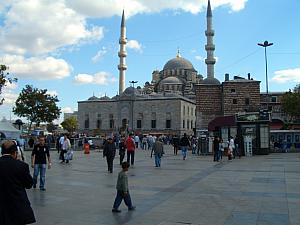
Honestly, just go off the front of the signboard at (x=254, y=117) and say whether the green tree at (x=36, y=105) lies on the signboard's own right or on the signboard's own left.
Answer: on the signboard's own right

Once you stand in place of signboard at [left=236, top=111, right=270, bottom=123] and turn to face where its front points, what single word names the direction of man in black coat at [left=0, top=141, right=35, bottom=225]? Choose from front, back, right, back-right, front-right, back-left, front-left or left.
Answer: front

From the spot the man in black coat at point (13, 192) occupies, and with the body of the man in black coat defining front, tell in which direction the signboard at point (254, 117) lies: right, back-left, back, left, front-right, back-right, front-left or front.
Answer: front

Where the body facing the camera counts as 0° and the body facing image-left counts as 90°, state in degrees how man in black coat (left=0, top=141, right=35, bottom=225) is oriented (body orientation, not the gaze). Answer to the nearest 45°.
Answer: approximately 225°

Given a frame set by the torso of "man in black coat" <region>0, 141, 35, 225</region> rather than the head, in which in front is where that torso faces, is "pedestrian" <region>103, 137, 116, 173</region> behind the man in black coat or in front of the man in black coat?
in front

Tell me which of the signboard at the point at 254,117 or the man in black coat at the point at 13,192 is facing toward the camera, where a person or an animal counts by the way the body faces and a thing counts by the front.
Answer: the signboard

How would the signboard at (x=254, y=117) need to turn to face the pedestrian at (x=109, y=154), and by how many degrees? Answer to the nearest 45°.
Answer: approximately 45° to its right

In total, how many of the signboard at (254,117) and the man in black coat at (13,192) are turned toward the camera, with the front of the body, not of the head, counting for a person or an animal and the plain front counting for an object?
1

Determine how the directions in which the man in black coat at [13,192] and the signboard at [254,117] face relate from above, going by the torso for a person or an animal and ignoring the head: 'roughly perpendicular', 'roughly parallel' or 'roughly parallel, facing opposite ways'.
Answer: roughly parallel, facing opposite ways

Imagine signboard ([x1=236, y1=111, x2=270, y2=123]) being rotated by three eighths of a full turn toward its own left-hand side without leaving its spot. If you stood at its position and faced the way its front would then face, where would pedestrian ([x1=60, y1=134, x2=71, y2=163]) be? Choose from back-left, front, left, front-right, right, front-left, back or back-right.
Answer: back

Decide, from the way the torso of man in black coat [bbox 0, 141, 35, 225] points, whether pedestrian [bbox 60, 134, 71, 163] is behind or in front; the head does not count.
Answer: in front

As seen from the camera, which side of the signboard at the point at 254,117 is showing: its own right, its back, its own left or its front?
front

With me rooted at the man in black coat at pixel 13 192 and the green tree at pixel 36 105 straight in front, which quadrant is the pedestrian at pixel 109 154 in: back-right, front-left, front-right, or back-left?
front-right
